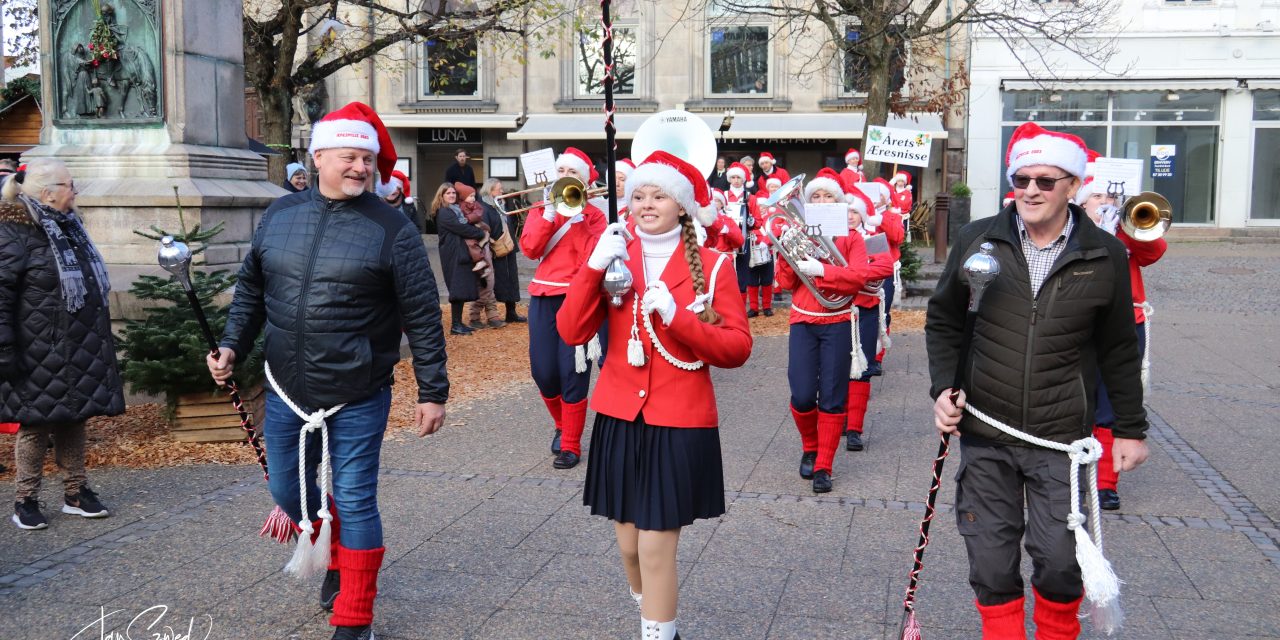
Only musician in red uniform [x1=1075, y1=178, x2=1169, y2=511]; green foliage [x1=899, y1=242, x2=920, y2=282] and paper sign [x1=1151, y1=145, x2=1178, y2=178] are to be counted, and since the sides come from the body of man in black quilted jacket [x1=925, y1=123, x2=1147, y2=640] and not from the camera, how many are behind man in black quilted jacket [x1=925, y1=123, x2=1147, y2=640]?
3

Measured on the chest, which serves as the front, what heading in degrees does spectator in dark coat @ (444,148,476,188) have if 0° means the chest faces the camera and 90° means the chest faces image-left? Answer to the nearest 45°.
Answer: approximately 315°

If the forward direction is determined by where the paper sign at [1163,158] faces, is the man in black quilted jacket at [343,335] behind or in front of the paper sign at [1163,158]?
in front

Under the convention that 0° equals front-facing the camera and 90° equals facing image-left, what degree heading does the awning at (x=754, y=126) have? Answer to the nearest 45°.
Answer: approximately 0°

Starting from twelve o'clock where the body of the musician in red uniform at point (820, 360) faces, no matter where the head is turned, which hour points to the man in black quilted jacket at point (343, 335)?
The man in black quilted jacket is roughly at 1 o'clock from the musician in red uniform.

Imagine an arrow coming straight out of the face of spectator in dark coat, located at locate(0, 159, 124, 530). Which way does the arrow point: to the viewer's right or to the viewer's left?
to the viewer's right
